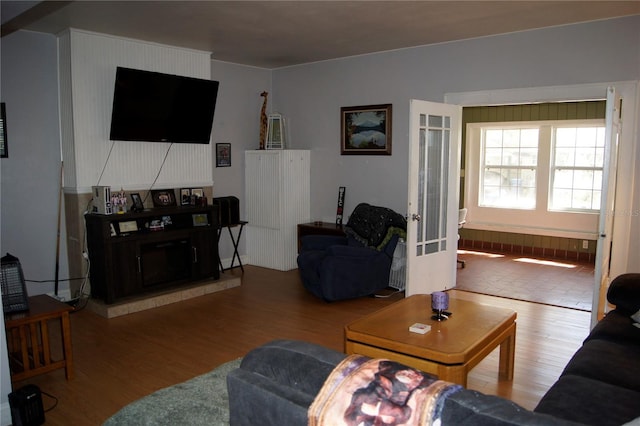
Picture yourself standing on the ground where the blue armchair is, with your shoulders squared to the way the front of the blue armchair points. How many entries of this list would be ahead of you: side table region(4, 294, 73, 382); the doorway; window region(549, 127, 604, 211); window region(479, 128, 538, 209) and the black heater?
2

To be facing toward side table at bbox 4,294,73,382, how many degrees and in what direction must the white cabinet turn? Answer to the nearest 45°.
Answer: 0° — it already faces it

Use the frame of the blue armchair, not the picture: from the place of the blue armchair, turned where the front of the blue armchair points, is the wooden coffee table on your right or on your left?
on your left

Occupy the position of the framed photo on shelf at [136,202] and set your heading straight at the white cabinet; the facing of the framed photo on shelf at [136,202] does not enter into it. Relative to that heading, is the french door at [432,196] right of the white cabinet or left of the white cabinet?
right

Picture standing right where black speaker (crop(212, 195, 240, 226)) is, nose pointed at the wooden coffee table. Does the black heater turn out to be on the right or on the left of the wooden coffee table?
right

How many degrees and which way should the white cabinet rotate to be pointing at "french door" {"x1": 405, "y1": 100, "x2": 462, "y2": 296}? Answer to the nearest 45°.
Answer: approximately 90° to its left

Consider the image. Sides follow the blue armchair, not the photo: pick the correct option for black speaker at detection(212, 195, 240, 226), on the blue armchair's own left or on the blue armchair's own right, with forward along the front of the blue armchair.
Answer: on the blue armchair's own right

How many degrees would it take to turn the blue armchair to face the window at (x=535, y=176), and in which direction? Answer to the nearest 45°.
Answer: approximately 180°

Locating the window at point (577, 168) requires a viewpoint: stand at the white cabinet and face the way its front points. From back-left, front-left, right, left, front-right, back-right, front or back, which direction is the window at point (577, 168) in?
back-left

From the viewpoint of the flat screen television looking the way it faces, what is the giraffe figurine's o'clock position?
The giraffe figurine is roughly at 9 o'clock from the flat screen television.
